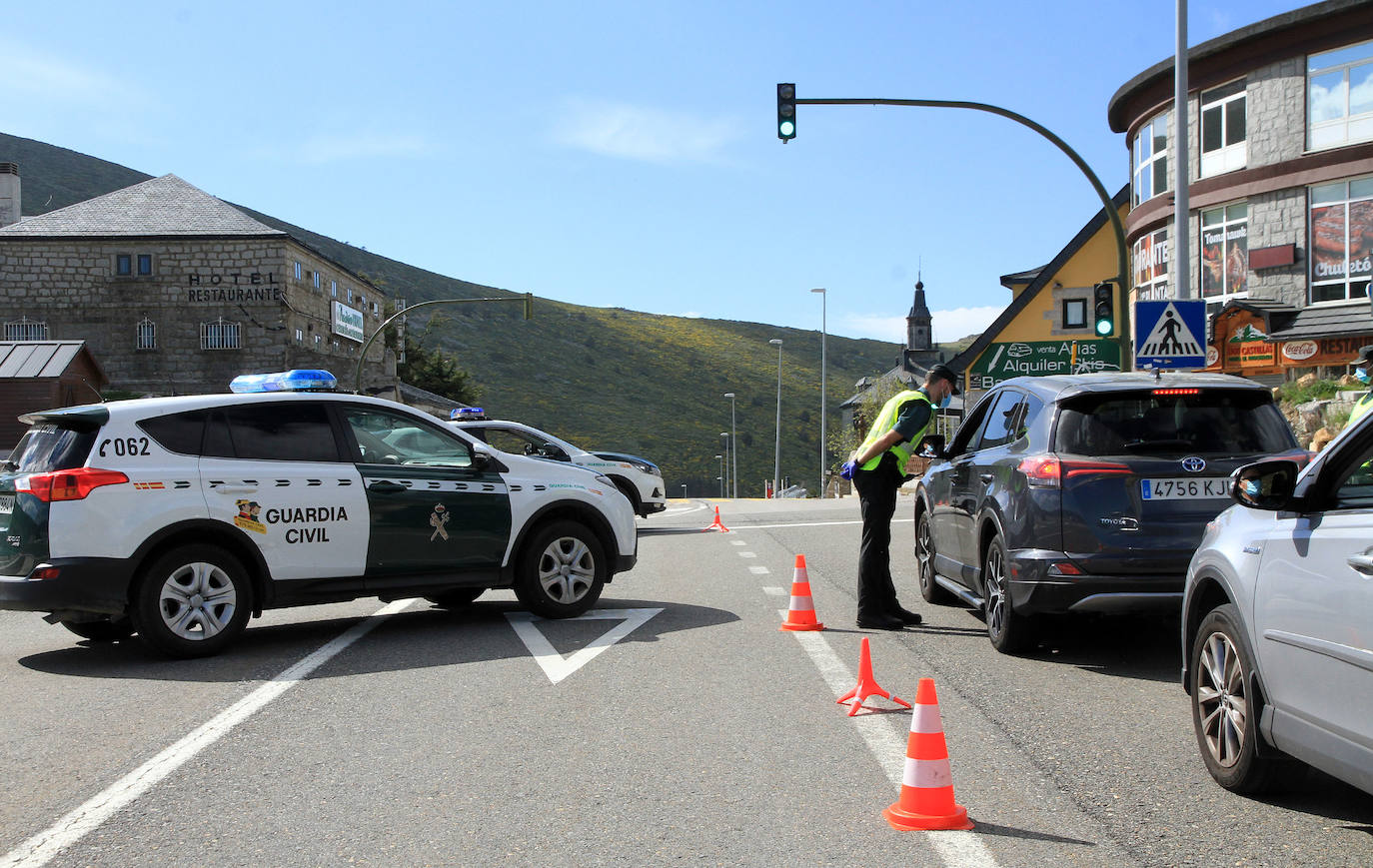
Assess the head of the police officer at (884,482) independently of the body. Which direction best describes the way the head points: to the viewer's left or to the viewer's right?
to the viewer's right

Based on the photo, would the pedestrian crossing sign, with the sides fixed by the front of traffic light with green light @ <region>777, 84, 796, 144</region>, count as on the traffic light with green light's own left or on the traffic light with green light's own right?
on the traffic light with green light's own left

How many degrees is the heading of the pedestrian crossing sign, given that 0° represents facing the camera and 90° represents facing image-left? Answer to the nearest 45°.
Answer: approximately 0°

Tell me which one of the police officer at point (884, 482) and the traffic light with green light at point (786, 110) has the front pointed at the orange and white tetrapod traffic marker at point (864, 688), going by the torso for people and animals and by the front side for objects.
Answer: the traffic light with green light

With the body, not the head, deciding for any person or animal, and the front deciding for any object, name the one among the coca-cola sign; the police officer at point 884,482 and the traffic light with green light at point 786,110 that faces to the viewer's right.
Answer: the police officer

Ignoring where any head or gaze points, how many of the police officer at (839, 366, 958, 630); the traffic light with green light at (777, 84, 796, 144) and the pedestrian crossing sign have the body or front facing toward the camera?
2

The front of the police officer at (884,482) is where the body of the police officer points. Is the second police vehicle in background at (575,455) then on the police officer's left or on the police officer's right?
on the police officer's left

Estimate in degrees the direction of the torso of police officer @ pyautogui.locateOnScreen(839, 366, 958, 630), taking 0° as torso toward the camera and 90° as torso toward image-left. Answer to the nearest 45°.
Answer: approximately 270°

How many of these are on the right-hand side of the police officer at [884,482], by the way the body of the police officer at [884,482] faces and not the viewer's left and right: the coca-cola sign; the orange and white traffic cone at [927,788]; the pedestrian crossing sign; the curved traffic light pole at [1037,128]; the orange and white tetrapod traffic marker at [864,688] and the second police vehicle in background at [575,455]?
2
